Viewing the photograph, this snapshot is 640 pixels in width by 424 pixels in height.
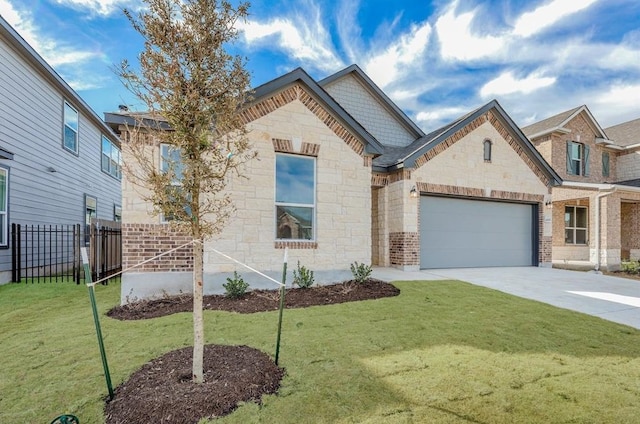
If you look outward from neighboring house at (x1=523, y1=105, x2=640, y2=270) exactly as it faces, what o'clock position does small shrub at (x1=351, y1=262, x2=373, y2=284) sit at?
The small shrub is roughly at 2 o'clock from the neighboring house.

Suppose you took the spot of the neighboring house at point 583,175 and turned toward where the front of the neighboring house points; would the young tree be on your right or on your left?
on your right

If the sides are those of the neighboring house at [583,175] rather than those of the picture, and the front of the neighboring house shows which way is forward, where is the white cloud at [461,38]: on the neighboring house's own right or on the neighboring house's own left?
on the neighboring house's own right

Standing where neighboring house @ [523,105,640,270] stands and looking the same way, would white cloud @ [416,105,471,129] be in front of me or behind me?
behind

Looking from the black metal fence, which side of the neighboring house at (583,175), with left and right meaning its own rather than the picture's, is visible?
right

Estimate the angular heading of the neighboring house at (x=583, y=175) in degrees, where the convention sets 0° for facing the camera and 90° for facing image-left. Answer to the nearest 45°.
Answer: approximately 315°

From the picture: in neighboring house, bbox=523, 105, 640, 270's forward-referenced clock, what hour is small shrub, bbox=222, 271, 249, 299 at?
The small shrub is roughly at 2 o'clock from the neighboring house.

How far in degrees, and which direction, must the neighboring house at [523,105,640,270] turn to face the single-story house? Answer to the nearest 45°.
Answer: approximately 45° to its right
